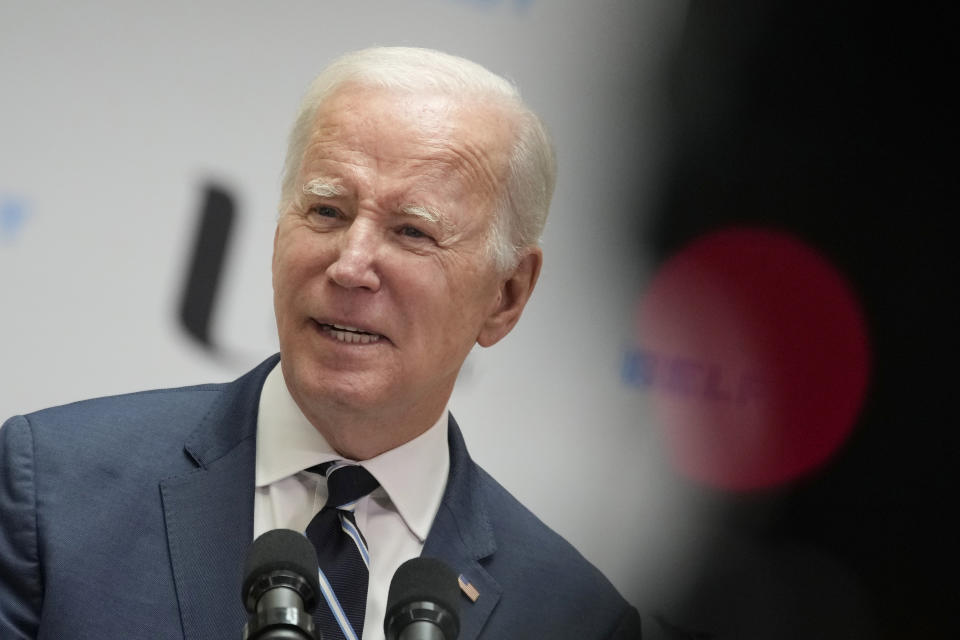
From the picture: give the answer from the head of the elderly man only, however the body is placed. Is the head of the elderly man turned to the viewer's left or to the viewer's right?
to the viewer's left

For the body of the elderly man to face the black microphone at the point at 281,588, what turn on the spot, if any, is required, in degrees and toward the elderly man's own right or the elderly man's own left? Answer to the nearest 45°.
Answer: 0° — they already face it

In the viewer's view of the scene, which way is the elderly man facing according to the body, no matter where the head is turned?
toward the camera

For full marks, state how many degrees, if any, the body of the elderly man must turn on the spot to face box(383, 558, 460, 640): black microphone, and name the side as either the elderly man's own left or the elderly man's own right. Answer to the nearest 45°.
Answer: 0° — they already face it
